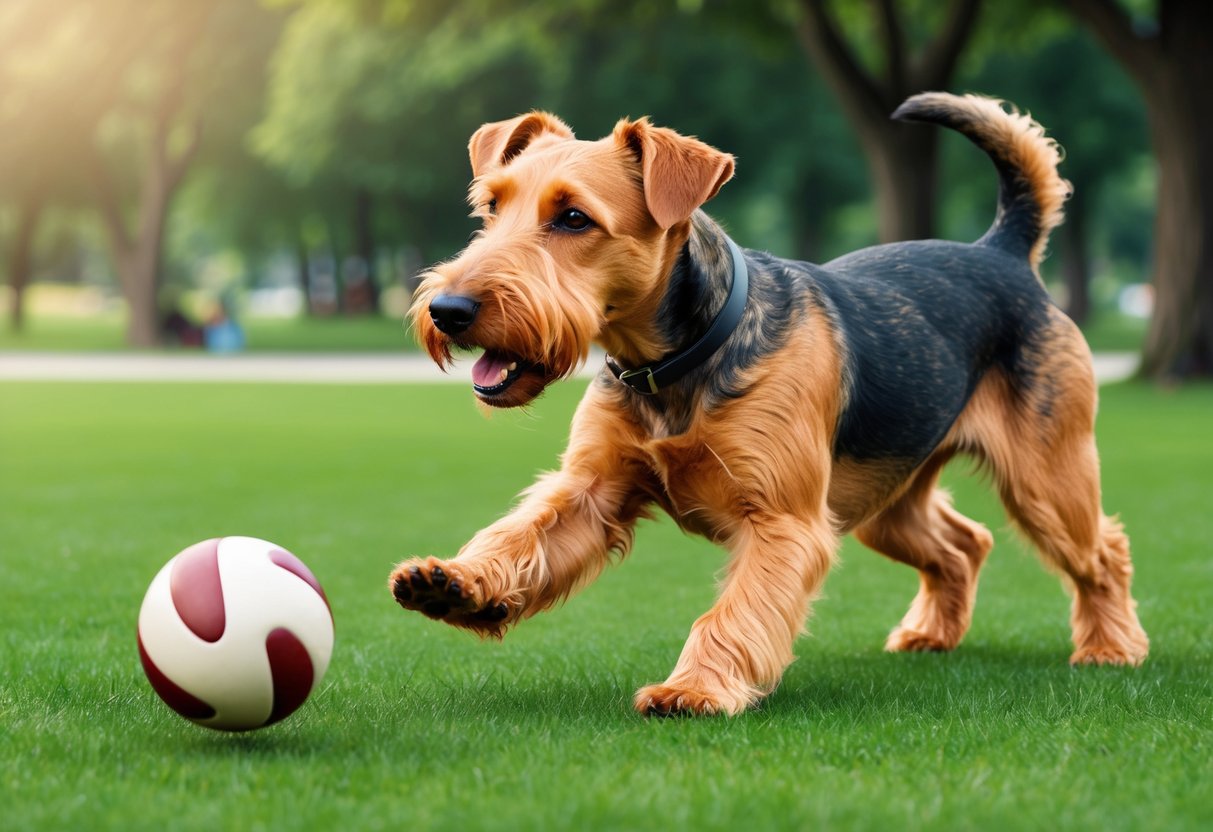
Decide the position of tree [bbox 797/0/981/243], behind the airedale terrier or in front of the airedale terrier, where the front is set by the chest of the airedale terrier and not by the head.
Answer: behind

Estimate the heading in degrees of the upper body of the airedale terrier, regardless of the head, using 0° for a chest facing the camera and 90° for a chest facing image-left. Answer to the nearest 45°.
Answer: approximately 45°

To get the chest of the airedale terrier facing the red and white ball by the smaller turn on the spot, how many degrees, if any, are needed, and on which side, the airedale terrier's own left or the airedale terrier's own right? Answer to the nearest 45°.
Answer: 0° — it already faces it

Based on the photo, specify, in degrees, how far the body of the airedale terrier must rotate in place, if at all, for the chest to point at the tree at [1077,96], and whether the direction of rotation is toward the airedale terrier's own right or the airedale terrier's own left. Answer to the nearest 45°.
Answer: approximately 135° to the airedale terrier's own right

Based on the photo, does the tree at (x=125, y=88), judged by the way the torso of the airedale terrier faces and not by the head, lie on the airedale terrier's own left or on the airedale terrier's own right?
on the airedale terrier's own right

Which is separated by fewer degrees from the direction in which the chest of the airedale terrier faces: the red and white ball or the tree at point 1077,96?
the red and white ball

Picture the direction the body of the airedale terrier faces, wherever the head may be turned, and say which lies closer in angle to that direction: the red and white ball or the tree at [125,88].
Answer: the red and white ball
